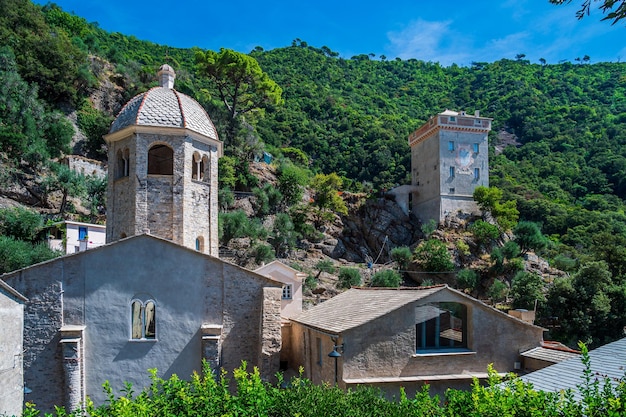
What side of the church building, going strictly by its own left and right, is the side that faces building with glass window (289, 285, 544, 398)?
left

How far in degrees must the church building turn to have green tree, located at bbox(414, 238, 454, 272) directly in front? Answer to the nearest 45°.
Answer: approximately 135° to its left

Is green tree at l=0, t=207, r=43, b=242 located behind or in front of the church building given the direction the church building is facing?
behind

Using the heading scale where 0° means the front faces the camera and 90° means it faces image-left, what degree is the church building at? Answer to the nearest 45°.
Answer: approximately 0°

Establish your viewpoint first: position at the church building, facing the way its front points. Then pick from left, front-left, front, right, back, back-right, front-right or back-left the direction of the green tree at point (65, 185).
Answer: back

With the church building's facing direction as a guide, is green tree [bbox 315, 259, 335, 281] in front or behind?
behind
